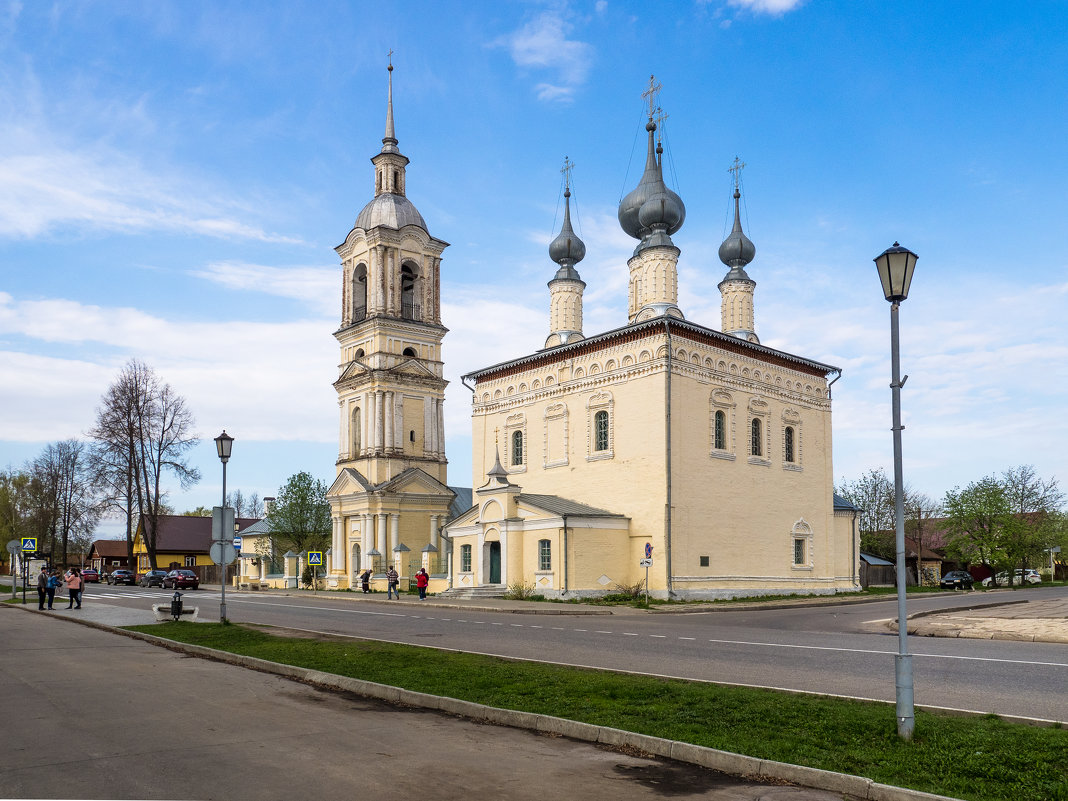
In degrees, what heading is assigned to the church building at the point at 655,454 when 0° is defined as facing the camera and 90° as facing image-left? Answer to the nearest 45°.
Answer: approximately 45°

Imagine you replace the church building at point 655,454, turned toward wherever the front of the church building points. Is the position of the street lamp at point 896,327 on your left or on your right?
on your left

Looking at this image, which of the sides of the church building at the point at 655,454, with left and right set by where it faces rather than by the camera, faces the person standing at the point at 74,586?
front

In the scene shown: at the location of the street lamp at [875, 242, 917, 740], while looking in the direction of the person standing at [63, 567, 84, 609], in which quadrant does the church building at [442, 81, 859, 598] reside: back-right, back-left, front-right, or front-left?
front-right
